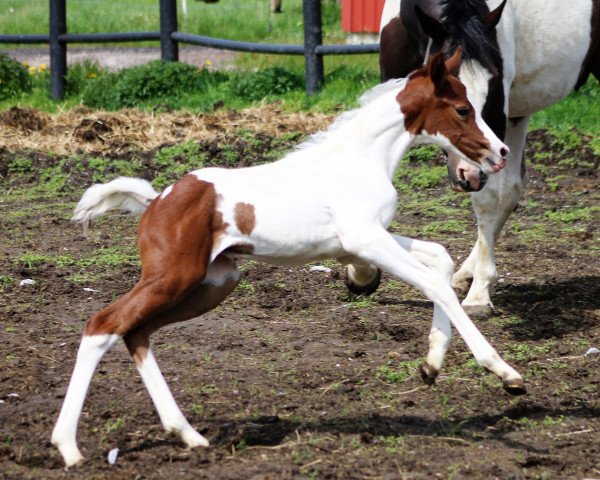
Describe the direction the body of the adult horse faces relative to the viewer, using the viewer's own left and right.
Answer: facing the viewer and to the left of the viewer

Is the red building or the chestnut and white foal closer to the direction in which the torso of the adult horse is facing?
the chestnut and white foal

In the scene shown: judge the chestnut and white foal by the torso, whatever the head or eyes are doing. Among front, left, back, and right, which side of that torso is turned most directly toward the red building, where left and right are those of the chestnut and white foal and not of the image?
left

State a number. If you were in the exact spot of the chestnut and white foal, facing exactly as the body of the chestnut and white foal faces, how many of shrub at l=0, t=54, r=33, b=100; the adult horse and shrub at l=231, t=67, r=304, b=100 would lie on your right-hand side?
0

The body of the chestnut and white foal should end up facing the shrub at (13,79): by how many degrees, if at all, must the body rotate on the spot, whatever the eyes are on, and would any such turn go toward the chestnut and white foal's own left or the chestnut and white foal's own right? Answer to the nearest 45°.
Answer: approximately 90° to the chestnut and white foal's own left

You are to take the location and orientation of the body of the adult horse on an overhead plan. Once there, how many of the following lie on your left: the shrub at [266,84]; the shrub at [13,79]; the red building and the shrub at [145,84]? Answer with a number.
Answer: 0

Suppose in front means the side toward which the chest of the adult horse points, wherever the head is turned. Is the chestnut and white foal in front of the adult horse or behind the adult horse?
in front

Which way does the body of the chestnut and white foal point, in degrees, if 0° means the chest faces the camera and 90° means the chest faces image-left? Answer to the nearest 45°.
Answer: approximately 270°

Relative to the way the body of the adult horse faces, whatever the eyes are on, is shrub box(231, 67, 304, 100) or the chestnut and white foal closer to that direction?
the chestnut and white foal

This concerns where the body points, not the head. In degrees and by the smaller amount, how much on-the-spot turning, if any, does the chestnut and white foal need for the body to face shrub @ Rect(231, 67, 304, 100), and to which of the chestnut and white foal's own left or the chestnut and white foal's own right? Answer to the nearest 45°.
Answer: approximately 90° to the chestnut and white foal's own left

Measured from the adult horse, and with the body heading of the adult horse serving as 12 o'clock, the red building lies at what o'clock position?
The red building is roughly at 4 o'clock from the adult horse.

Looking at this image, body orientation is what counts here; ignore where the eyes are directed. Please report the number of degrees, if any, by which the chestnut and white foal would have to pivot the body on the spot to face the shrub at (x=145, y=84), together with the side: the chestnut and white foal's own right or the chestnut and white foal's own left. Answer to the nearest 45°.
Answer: approximately 90° to the chestnut and white foal's own left
